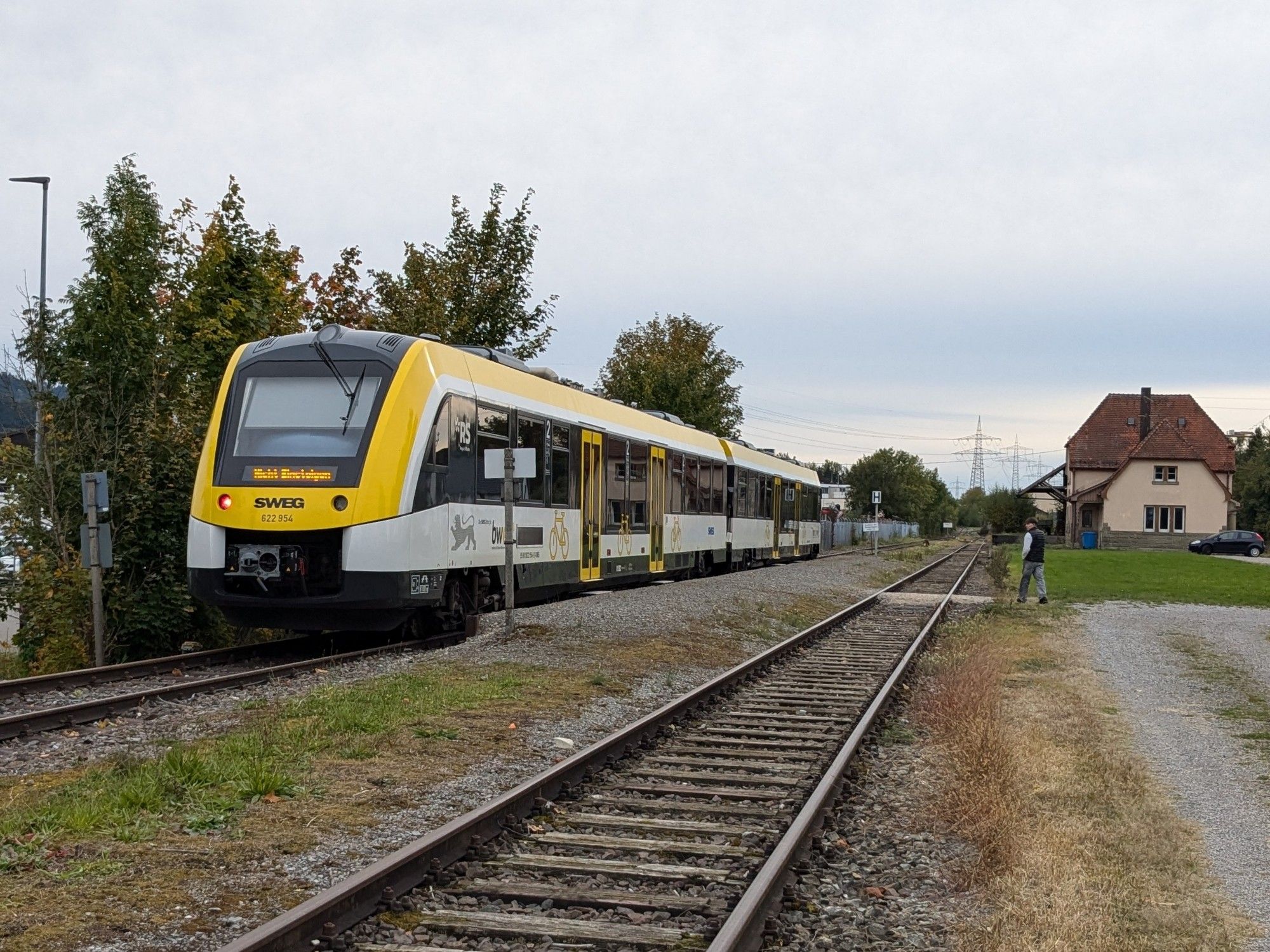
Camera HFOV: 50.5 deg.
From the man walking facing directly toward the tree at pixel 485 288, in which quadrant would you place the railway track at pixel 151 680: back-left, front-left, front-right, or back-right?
front-left

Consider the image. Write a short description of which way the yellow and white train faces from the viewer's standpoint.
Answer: facing the viewer and to the left of the viewer

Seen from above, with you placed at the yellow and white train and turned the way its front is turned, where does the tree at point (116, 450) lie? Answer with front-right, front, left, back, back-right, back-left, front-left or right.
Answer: right

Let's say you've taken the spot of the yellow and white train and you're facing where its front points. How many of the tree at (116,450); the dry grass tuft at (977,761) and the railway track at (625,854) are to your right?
1

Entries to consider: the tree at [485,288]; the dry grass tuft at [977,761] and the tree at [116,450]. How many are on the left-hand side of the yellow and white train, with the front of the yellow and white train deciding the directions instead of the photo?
1

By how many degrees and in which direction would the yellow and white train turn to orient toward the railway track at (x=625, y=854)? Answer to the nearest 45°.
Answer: approximately 45° to its left
